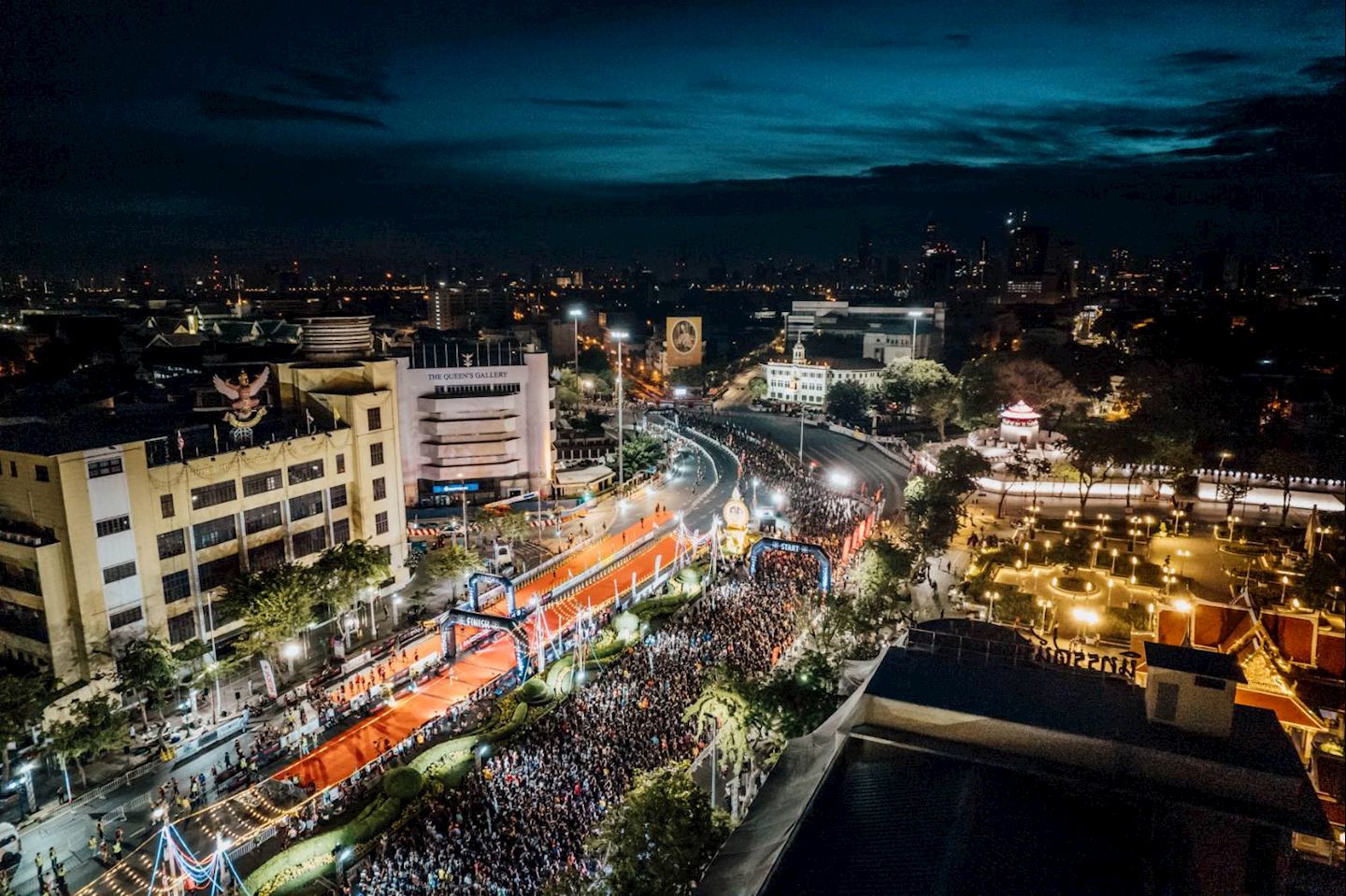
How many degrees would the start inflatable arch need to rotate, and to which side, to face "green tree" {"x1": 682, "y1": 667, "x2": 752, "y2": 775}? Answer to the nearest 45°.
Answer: approximately 45° to its left

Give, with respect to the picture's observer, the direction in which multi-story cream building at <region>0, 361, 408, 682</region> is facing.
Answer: facing the viewer and to the right of the viewer

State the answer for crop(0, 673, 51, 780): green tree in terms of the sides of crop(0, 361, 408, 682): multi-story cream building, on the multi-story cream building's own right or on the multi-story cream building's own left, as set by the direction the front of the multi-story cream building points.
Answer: on the multi-story cream building's own right

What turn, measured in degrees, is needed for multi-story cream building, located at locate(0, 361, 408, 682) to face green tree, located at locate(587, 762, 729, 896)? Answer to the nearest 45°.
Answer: approximately 45° to its right

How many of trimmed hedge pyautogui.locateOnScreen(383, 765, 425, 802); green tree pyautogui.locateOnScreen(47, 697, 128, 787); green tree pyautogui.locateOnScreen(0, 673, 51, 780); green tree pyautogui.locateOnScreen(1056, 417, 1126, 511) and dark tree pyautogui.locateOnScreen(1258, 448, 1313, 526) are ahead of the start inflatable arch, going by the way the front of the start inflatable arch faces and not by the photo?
3

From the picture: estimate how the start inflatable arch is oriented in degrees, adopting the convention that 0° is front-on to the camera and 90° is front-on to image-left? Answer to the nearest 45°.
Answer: approximately 45°

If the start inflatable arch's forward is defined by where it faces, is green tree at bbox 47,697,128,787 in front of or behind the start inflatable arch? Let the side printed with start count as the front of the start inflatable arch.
in front

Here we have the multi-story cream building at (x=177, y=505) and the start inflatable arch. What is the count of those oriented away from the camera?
0

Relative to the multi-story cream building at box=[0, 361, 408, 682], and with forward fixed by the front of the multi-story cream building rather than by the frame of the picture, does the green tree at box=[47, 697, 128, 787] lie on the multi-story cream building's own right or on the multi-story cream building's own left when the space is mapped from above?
on the multi-story cream building's own right

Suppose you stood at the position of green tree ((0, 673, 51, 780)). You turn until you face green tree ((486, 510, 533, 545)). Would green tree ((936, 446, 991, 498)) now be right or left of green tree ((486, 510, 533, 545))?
right

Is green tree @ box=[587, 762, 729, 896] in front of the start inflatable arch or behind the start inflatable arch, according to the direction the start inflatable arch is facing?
in front

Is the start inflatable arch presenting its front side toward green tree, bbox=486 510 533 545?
no
